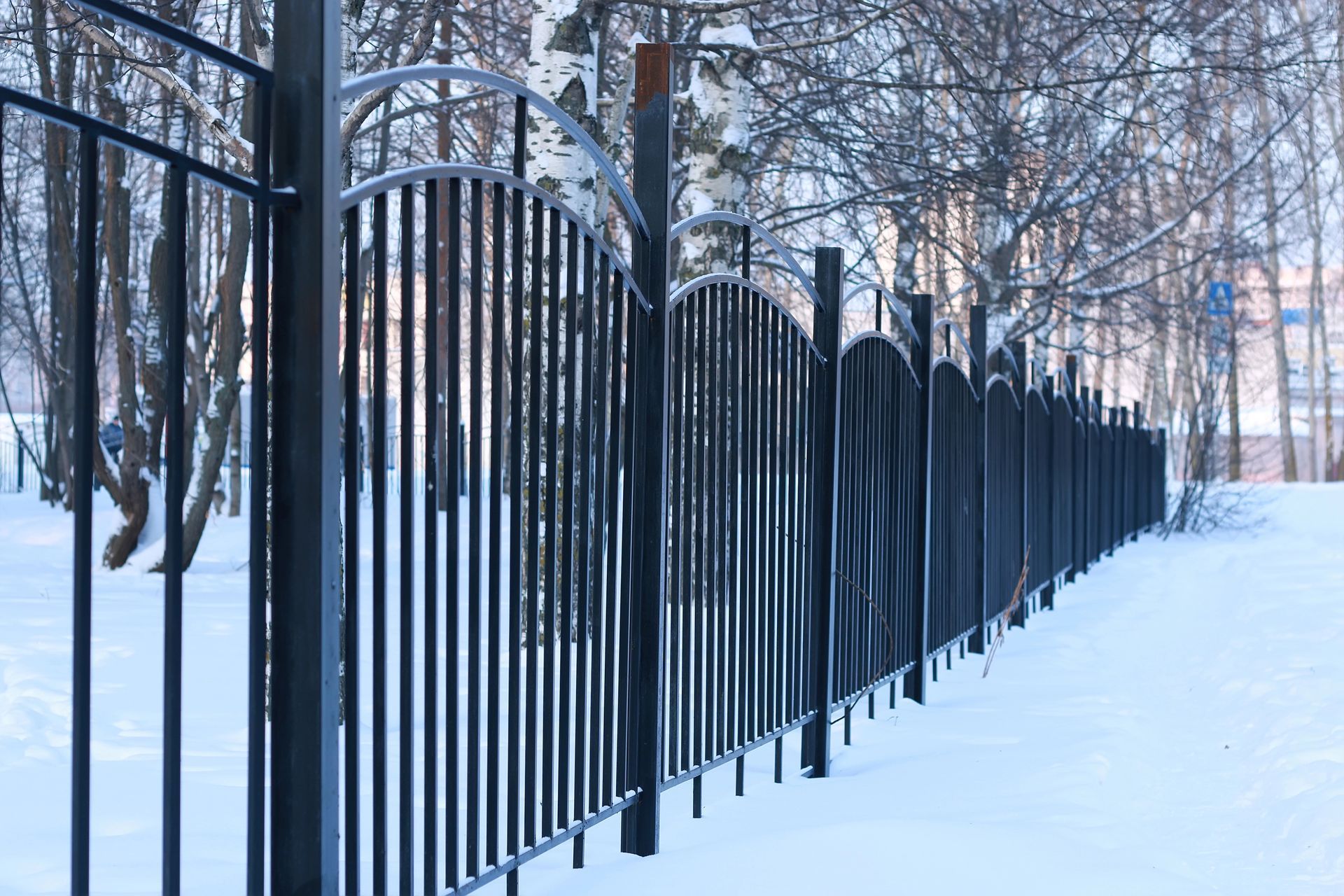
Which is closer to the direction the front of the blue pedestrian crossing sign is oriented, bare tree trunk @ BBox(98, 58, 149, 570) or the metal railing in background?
the bare tree trunk

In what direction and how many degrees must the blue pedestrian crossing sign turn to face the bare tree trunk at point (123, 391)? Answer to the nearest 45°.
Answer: approximately 45° to its right

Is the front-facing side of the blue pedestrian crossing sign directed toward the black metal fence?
yes

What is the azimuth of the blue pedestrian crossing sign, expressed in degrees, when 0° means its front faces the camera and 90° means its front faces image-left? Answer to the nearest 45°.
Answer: approximately 0°

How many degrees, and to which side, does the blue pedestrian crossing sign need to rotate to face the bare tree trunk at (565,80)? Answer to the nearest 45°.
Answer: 0° — it already faces it

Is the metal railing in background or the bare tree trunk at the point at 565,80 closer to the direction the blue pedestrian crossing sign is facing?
the bare tree trunk

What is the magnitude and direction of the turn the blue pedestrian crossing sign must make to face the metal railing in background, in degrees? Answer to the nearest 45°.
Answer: approximately 90° to its right
